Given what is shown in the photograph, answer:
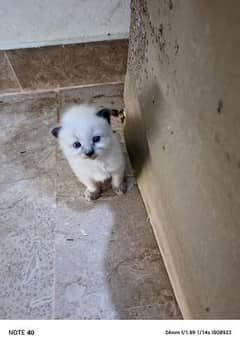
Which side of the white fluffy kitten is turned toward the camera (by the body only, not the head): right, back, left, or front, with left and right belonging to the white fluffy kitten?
front
